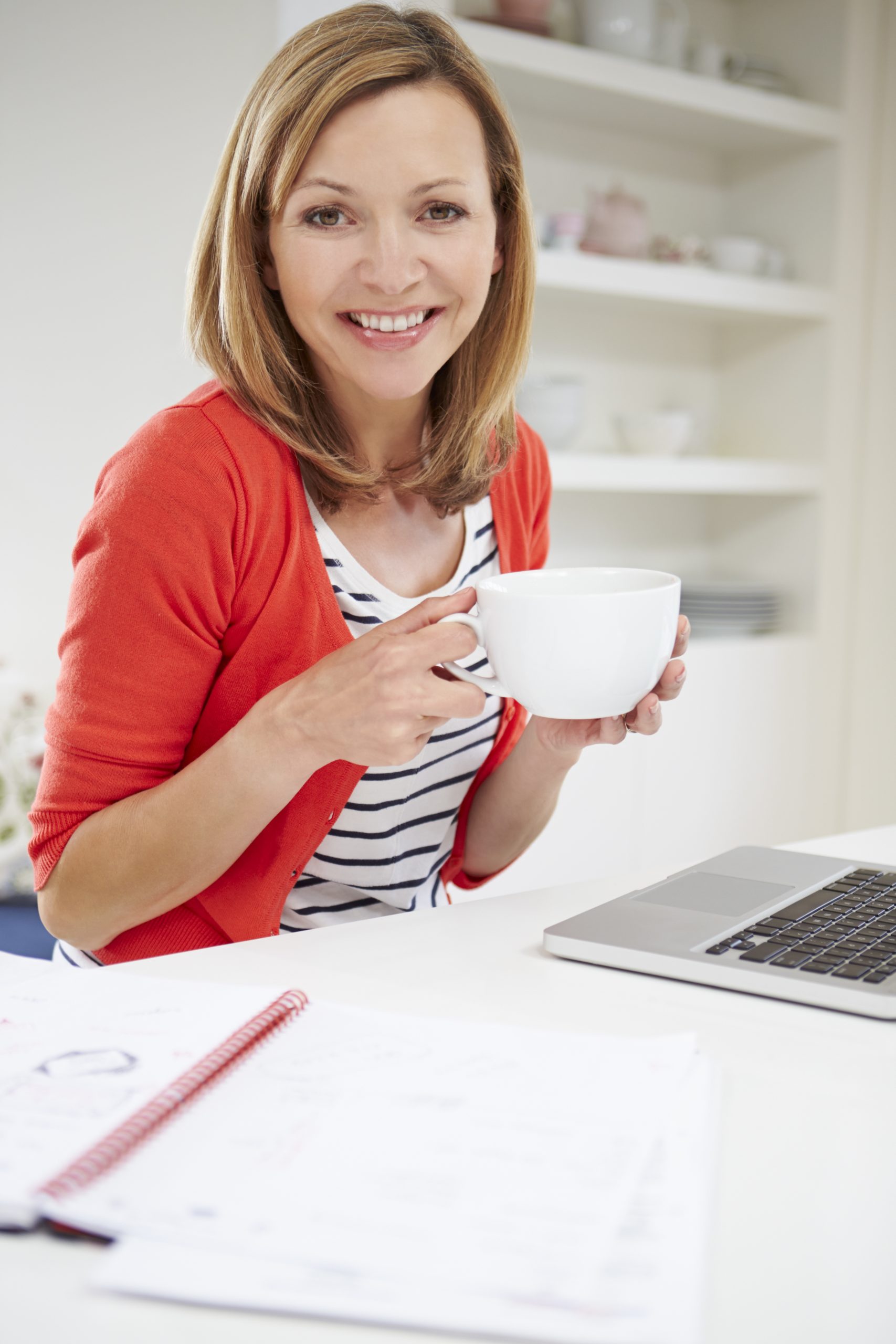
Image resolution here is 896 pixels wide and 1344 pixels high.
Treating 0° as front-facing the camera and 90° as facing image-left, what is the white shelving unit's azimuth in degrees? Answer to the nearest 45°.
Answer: approximately 315°

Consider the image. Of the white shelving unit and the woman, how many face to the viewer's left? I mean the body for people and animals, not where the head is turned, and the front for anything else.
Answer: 0

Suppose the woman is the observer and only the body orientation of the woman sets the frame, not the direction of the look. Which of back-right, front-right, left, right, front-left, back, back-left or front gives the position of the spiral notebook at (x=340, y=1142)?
front-right

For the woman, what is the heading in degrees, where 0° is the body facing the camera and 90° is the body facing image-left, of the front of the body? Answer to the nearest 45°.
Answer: approximately 315°

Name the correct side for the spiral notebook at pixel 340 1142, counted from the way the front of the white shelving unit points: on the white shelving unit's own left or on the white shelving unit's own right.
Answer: on the white shelving unit's own right

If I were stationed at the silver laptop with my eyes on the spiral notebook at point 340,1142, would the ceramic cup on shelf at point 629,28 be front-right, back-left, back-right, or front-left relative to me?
back-right

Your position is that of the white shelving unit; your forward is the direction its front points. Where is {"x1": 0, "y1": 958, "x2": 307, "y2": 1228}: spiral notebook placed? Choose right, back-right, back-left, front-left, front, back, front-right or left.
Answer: front-right

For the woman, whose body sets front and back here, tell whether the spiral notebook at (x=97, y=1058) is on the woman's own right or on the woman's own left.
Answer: on the woman's own right
